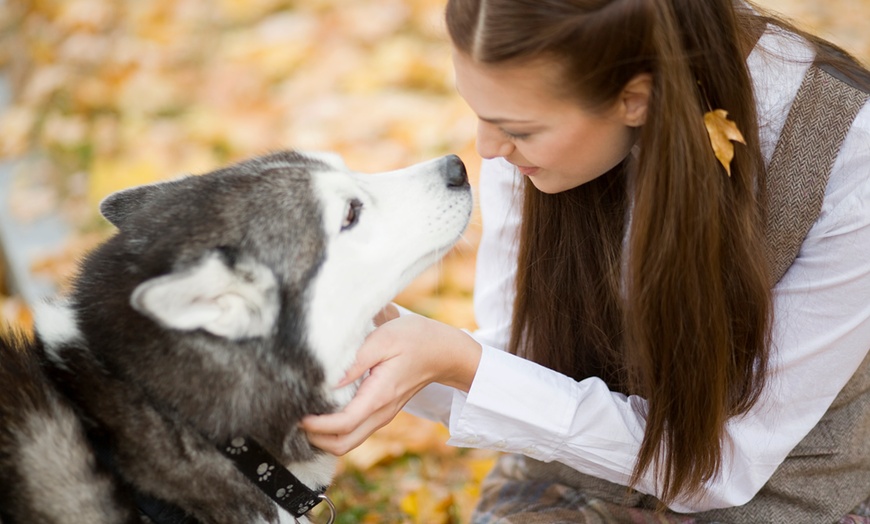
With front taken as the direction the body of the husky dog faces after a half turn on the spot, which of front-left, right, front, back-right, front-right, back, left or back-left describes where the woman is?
back

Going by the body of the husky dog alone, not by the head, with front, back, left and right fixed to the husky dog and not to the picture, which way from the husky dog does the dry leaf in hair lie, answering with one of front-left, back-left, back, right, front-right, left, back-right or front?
front

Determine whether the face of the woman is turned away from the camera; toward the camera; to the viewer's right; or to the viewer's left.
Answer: to the viewer's left

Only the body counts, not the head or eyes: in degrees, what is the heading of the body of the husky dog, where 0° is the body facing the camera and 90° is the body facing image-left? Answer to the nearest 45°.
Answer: approximately 270°
